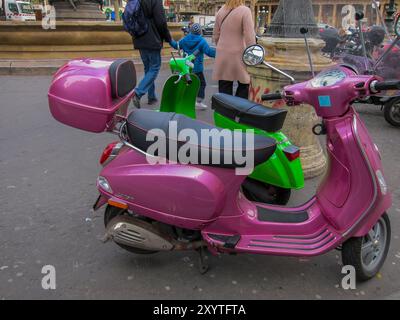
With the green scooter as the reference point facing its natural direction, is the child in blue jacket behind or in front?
in front

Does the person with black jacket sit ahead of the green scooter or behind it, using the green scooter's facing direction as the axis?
ahead

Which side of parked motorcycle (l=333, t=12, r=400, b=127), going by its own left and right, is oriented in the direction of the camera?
left

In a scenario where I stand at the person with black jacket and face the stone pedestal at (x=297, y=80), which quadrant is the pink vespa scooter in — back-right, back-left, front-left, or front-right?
front-right

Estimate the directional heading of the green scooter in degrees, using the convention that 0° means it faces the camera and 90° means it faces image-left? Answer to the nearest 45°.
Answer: approximately 135°

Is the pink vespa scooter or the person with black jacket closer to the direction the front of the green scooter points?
the person with black jacket
